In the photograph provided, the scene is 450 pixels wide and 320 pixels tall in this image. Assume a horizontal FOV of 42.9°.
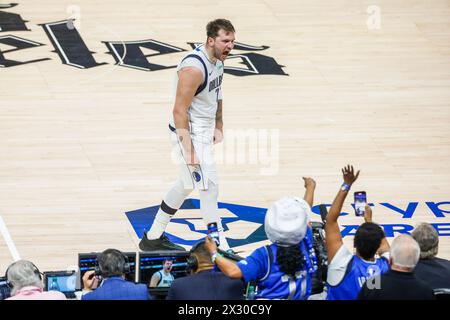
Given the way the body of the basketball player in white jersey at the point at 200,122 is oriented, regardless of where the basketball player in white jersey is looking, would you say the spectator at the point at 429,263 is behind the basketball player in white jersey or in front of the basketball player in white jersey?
in front

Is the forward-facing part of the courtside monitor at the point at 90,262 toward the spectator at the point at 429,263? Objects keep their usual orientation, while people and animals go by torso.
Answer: no

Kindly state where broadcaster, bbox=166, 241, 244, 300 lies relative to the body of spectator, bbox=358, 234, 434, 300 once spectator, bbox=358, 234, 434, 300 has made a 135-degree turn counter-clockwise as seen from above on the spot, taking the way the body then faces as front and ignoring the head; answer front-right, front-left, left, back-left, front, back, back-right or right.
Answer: front-right

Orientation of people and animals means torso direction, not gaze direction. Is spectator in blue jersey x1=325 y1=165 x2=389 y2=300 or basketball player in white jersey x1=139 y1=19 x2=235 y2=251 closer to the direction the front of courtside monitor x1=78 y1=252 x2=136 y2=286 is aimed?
the spectator in blue jersey

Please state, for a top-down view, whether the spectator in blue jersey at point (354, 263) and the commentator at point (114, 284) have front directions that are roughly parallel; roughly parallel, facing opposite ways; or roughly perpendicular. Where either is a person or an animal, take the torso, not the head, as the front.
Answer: roughly parallel

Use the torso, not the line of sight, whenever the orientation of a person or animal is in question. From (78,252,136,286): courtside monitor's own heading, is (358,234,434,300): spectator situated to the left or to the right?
on its left

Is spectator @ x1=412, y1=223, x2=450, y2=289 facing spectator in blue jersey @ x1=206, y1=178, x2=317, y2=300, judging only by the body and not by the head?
no

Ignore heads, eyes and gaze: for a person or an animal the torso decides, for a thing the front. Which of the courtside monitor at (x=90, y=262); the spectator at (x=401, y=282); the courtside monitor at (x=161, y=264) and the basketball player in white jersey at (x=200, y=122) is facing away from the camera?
the spectator

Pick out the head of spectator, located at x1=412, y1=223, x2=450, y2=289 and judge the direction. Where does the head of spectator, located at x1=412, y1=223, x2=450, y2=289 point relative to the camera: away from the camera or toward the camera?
away from the camera

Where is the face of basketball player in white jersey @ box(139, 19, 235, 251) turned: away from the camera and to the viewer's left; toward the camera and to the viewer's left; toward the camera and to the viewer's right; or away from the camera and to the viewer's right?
toward the camera and to the viewer's right

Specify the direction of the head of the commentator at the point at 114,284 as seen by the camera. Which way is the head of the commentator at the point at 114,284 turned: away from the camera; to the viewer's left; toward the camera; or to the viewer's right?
away from the camera

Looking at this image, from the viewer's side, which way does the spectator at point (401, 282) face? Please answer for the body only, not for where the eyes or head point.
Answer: away from the camera

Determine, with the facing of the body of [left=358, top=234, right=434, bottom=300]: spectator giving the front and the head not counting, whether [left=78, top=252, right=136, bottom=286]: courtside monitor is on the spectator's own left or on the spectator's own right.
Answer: on the spectator's own left

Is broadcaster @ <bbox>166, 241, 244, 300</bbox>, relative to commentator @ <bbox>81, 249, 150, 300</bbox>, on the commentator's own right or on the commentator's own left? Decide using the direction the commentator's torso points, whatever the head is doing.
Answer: on the commentator's own right

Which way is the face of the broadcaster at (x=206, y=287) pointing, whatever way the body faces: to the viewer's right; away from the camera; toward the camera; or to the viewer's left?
away from the camera

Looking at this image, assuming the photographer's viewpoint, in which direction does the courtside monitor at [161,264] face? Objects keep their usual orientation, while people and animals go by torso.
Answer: facing the viewer

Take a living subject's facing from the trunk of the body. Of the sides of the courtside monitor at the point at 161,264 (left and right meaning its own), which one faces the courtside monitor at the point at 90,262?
right

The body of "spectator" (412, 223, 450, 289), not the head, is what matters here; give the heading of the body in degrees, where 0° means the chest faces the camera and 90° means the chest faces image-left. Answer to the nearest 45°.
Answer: approximately 135°

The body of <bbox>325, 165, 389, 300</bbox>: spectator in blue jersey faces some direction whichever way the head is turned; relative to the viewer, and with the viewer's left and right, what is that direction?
facing away from the viewer

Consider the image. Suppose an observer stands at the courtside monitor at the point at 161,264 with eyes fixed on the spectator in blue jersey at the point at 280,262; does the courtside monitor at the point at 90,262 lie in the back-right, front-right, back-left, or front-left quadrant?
back-right
